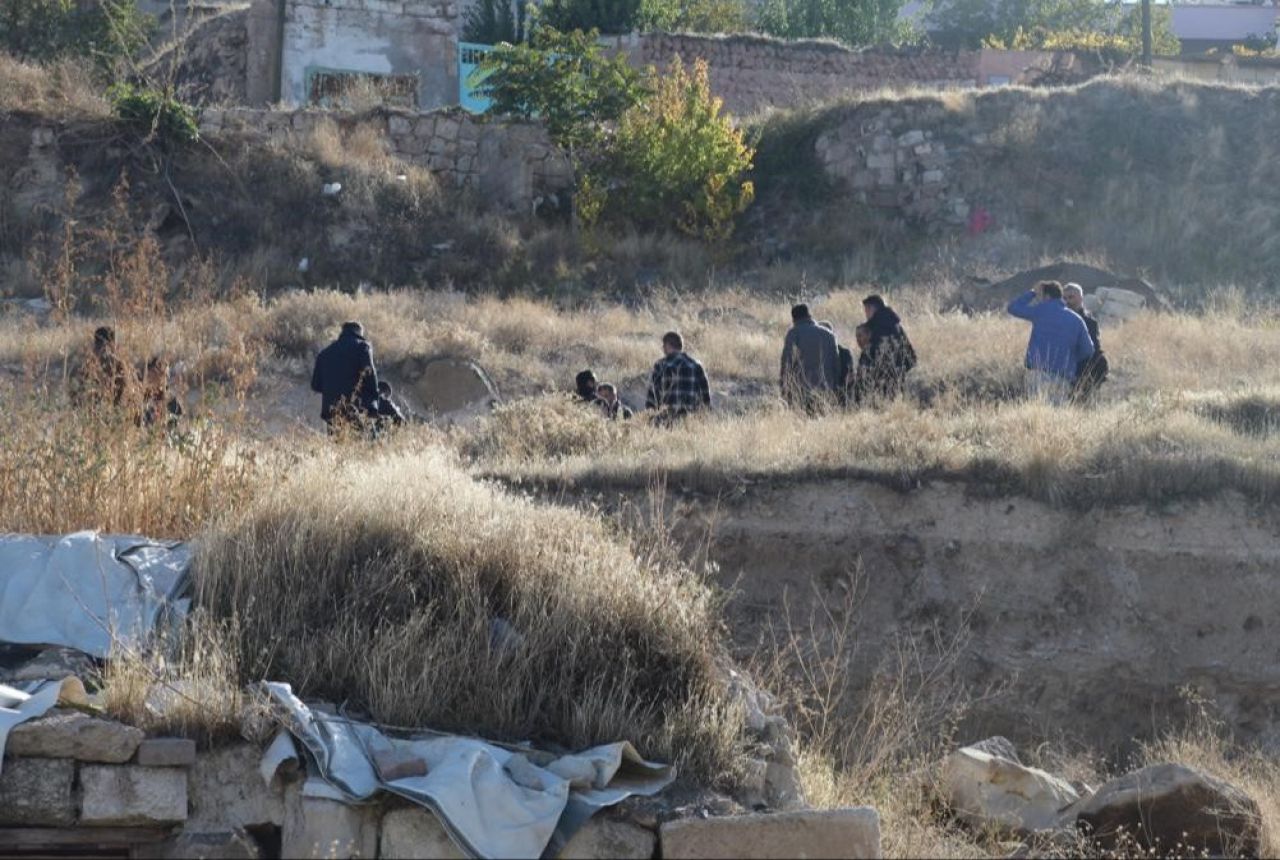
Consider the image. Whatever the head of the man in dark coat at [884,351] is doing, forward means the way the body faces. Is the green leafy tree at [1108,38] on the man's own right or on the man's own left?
on the man's own right

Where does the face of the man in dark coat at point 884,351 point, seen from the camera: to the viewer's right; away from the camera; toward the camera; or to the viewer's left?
to the viewer's left

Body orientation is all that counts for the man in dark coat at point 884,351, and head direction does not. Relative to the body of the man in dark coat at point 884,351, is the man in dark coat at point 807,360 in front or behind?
in front

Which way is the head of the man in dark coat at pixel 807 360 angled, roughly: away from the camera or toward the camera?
away from the camera

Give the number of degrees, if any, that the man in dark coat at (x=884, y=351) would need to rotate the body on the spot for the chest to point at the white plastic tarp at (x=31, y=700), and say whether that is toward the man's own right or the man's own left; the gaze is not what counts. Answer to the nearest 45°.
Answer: approximately 90° to the man's own left
